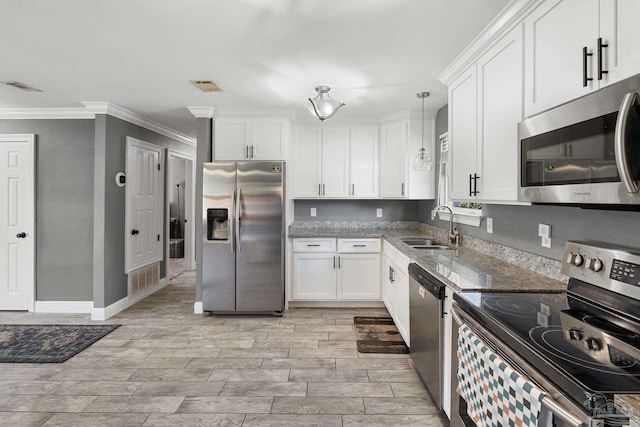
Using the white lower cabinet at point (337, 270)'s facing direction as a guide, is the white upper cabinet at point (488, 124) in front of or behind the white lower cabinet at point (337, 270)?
in front

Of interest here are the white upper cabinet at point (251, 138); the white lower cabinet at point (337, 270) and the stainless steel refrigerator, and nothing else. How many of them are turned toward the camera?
3

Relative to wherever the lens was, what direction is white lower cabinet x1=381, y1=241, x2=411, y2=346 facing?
facing to the left of the viewer

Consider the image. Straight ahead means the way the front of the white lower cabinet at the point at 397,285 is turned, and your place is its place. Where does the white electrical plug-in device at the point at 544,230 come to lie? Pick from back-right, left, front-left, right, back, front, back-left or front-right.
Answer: back-left

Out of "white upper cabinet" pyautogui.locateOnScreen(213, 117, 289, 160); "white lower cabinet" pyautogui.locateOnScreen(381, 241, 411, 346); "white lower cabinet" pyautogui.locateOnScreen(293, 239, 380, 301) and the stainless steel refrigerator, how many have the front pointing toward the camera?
3

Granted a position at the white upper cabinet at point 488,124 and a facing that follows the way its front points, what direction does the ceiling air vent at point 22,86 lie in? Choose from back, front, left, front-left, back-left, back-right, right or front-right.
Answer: front-right

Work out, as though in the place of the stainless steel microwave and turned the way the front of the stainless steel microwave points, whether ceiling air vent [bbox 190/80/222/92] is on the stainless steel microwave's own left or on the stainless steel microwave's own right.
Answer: on the stainless steel microwave's own right

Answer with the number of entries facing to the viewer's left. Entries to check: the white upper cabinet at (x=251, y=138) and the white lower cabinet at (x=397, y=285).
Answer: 1

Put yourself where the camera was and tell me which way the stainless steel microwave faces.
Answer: facing the viewer and to the left of the viewer

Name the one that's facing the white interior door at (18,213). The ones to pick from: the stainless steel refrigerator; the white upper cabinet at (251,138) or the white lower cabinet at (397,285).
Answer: the white lower cabinet

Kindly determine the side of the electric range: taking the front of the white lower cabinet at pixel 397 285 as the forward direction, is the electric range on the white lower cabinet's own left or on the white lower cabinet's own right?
on the white lower cabinet's own left

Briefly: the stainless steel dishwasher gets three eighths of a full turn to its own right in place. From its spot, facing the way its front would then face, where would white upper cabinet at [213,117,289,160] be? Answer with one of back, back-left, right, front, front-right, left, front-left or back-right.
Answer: front-left

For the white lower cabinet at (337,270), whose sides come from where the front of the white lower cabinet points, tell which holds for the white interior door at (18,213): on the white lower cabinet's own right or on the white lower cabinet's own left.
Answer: on the white lower cabinet's own right
